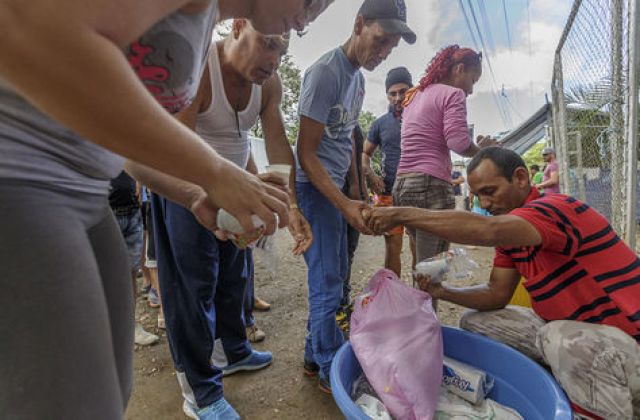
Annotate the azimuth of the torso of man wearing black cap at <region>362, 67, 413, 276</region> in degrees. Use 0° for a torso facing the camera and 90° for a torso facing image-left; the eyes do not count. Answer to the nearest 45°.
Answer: approximately 0°

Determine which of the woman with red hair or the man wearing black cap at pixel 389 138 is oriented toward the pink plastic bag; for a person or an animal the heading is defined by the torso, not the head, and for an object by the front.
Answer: the man wearing black cap

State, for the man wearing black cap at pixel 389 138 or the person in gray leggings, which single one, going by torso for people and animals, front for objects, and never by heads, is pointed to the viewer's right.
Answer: the person in gray leggings

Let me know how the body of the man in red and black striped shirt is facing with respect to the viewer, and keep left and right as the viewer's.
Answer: facing to the left of the viewer

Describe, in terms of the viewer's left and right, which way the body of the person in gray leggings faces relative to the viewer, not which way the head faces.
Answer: facing to the right of the viewer

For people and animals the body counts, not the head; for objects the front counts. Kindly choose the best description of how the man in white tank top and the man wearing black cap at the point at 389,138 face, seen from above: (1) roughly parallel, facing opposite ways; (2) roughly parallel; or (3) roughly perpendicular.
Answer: roughly perpendicular
